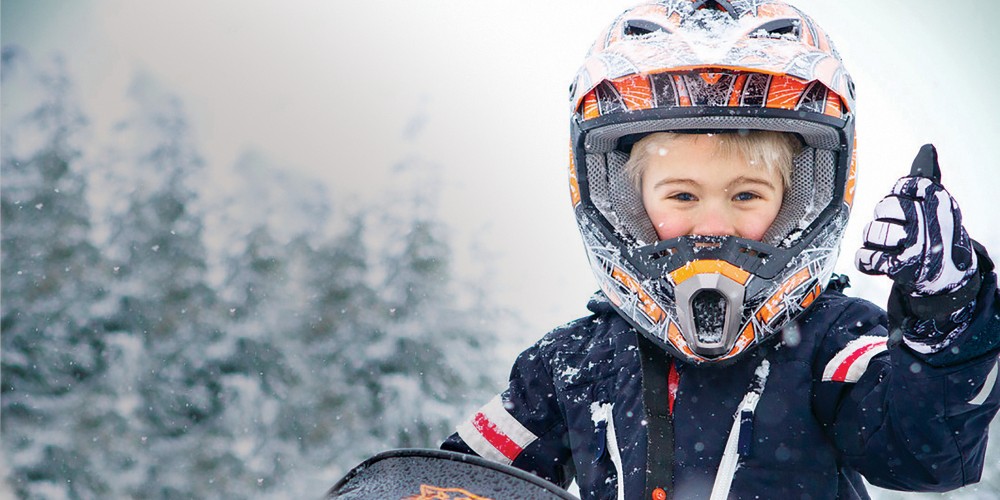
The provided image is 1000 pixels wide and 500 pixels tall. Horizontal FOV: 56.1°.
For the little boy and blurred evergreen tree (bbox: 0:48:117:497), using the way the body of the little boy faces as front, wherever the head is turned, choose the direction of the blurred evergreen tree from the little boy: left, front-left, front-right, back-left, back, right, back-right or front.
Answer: back-right

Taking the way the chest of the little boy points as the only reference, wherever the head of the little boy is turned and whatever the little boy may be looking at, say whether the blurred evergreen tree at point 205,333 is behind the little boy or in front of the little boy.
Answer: behind

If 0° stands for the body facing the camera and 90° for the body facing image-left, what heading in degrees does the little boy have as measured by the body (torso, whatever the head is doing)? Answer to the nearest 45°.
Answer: approximately 0°

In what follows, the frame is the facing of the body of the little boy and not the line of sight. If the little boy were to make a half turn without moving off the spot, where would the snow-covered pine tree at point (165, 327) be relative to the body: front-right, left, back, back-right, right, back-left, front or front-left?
front-left
